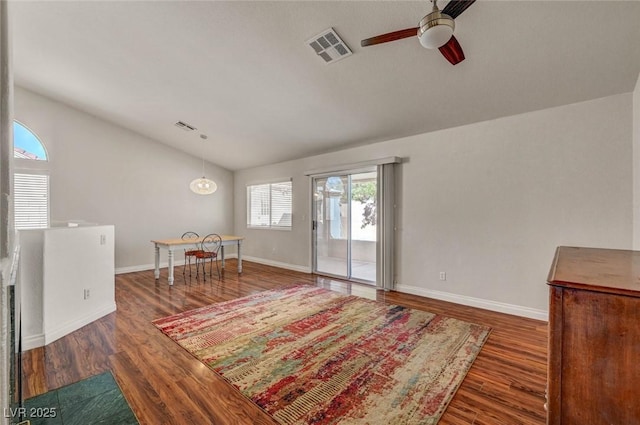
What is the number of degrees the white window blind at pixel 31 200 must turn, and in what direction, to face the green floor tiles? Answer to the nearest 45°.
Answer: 0° — it already faces it

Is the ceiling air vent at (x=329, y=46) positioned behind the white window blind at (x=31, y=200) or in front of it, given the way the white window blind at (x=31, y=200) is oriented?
in front

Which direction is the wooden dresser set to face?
to the viewer's left

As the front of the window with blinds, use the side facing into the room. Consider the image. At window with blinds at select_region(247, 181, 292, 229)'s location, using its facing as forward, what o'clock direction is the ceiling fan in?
The ceiling fan is roughly at 10 o'clock from the window with blinds.

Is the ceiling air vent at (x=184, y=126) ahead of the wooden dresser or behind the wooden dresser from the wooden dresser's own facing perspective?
ahead

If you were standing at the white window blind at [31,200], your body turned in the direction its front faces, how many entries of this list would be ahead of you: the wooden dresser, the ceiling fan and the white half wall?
3

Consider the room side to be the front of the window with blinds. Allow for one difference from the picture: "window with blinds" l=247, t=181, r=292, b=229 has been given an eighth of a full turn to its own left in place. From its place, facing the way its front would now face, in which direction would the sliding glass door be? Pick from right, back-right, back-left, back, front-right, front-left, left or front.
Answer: front-left

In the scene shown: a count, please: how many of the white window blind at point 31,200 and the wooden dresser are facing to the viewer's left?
1

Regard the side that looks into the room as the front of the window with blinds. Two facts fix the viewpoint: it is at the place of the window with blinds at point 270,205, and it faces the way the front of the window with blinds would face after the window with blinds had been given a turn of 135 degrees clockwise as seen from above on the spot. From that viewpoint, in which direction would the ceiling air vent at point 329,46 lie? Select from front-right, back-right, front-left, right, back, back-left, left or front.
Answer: back

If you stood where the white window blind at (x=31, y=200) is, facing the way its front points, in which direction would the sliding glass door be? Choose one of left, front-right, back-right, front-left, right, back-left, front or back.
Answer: front-left

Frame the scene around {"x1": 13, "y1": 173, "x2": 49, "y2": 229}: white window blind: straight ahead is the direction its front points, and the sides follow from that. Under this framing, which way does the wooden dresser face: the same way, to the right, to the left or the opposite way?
the opposite way
